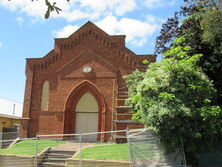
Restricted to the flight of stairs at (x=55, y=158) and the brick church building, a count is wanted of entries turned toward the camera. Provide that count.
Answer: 2

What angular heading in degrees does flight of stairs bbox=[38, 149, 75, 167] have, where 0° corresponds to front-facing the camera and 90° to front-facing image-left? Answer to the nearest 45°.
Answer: approximately 0°

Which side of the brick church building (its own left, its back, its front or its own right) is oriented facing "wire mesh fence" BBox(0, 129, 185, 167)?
front

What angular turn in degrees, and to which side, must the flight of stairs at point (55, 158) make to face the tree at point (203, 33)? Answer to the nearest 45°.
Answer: approximately 90° to its left

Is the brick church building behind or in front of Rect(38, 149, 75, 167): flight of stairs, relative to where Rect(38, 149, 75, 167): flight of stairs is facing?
behind

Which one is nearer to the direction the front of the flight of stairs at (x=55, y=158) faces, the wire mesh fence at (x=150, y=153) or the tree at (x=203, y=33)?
the wire mesh fence

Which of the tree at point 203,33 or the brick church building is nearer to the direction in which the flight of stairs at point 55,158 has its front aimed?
the tree

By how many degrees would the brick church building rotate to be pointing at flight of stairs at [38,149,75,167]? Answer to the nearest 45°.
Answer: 0° — it already faces it

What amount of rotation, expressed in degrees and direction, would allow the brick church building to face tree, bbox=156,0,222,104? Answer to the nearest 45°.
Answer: approximately 45° to its left
